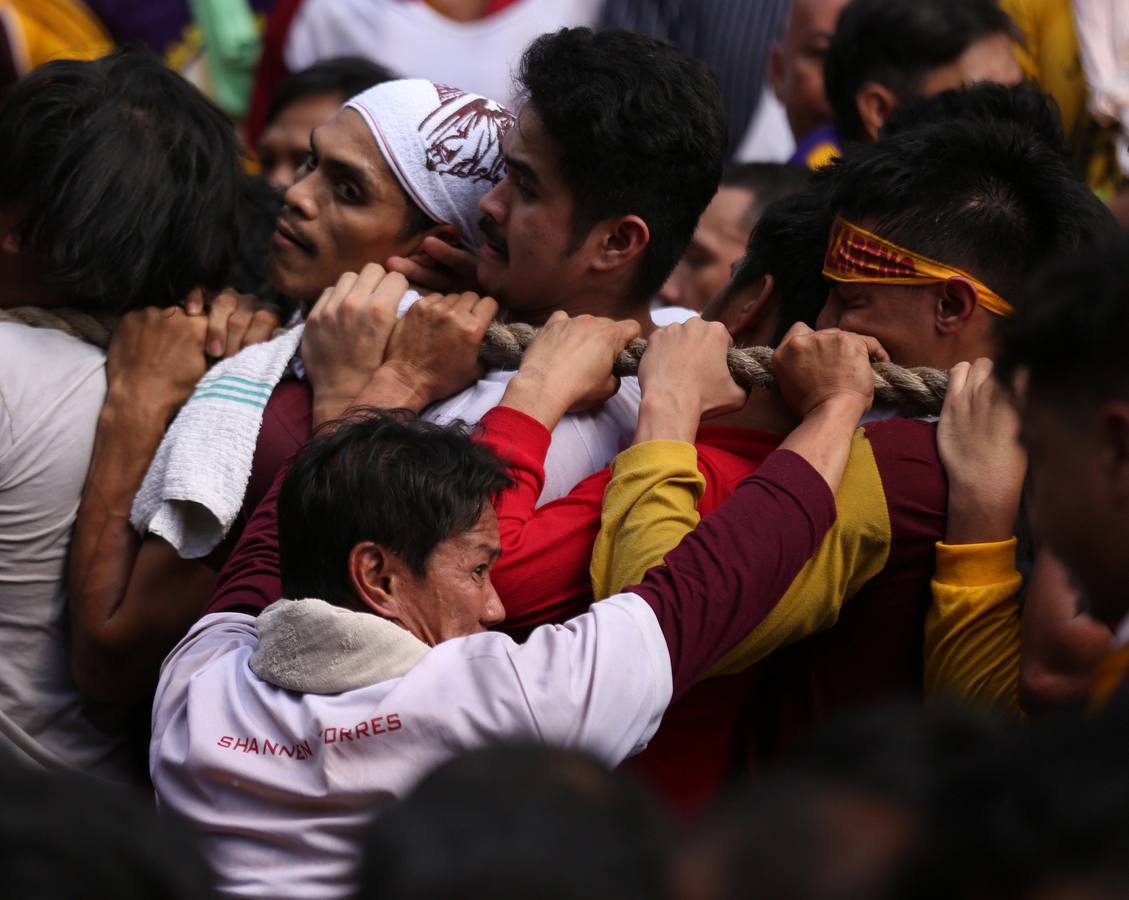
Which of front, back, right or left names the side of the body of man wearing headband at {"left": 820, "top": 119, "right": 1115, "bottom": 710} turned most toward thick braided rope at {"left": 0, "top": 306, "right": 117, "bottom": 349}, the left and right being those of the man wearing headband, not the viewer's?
front

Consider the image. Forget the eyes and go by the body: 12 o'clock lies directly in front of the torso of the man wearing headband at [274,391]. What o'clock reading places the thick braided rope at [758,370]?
The thick braided rope is roughly at 6 o'clock from the man wearing headband.

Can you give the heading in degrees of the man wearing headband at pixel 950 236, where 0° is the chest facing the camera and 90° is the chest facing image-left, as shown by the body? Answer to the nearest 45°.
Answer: approximately 90°

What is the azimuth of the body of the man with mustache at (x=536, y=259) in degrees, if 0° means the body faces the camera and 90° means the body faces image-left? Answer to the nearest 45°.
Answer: approximately 90°

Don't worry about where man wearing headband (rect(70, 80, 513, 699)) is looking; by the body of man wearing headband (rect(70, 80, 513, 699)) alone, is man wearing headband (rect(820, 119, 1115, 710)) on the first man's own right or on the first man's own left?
on the first man's own left

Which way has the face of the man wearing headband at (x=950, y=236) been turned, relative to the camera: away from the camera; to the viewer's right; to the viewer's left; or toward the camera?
to the viewer's left

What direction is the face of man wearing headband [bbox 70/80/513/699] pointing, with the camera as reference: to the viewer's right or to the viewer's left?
to the viewer's left

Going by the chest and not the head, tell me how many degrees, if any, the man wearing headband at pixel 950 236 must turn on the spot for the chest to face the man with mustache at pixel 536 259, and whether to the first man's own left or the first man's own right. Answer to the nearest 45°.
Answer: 0° — they already face them

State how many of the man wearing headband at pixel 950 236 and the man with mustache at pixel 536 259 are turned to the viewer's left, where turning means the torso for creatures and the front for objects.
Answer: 2

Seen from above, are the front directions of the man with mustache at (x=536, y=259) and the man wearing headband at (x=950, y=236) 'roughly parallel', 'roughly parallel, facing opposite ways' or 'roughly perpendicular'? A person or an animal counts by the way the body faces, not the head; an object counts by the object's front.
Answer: roughly parallel

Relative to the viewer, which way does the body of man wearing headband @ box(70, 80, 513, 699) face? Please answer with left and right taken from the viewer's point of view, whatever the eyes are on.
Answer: facing the viewer and to the left of the viewer
